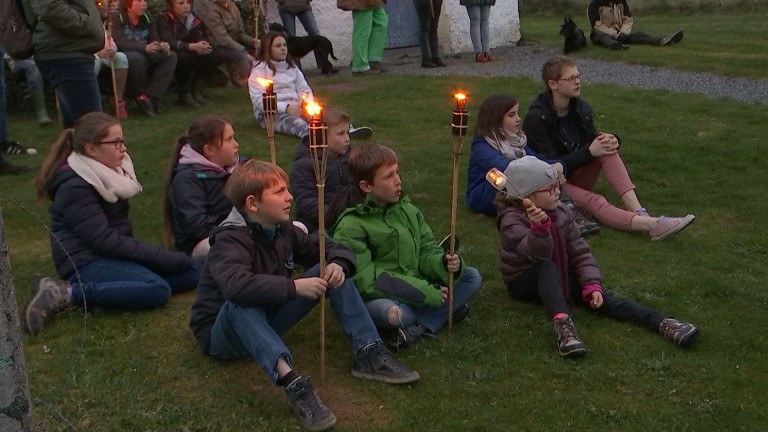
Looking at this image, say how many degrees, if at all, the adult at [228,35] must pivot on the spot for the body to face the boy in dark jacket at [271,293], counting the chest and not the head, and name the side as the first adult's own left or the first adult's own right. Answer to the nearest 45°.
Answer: approximately 45° to the first adult's own right

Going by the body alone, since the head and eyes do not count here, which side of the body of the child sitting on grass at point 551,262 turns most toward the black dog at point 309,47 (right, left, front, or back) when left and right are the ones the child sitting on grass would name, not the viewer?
back

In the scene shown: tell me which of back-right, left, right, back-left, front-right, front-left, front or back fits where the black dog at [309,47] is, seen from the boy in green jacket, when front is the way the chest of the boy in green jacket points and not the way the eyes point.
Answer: back-left

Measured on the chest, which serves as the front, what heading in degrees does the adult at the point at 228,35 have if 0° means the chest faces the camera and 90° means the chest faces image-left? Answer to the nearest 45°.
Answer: approximately 315°

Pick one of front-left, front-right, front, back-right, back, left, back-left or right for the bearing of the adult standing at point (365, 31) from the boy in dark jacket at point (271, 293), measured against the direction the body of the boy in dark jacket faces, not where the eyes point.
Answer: back-left

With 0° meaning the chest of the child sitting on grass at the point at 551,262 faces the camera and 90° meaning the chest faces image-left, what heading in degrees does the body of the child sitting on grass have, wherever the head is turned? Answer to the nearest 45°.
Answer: approximately 315°

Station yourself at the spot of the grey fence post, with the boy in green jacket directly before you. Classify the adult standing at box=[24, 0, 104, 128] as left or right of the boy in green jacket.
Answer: left

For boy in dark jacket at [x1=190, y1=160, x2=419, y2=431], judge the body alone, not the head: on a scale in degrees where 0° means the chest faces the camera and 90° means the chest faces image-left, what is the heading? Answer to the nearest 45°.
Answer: approximately 315°

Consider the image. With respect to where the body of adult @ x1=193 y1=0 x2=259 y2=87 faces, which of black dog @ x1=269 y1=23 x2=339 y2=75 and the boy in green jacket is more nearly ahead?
the boy in green jacket
